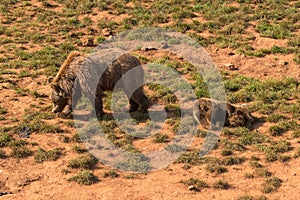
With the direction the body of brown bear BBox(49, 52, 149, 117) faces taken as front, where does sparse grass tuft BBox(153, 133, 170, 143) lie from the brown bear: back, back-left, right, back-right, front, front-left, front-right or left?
back-left

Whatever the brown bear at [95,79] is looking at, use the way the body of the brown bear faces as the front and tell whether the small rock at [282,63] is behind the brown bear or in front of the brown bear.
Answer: behind

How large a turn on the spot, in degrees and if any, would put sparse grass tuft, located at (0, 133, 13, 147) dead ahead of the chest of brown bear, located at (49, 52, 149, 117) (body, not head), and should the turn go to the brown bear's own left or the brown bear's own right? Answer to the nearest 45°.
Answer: approximately 45° to the brown bear's own left

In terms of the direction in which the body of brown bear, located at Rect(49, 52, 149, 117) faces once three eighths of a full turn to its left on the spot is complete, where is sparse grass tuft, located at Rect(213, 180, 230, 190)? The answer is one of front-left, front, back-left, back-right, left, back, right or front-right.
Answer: front

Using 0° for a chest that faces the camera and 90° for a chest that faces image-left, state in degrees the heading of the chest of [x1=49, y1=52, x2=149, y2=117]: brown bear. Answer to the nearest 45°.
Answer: approximately 90°

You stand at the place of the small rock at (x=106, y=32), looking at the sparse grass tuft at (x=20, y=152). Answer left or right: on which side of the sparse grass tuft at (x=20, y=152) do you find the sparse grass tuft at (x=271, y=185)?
left

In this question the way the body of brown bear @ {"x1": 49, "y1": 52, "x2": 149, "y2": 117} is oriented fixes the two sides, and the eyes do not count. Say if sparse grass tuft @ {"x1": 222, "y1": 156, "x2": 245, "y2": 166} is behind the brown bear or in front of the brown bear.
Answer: behind

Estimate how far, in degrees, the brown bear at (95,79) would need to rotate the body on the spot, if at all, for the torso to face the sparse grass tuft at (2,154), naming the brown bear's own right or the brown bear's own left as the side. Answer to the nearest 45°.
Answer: approximately 45° to the brown bear's own left

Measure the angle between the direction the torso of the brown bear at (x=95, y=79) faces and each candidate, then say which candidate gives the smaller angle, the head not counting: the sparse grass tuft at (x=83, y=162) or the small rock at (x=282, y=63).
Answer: the sparse grass tuft

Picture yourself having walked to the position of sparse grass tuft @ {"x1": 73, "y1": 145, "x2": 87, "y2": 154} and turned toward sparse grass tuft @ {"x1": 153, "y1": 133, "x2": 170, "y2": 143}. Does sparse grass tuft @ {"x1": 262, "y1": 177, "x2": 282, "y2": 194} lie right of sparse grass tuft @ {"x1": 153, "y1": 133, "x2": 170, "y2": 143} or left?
right

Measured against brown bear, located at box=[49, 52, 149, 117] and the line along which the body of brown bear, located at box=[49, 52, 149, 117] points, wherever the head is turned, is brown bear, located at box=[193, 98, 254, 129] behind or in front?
behind

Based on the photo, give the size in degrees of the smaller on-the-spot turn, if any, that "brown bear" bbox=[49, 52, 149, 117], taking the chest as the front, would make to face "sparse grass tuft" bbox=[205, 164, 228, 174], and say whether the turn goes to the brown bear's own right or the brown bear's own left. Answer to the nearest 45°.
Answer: approximately 135° to the brown bear's own left

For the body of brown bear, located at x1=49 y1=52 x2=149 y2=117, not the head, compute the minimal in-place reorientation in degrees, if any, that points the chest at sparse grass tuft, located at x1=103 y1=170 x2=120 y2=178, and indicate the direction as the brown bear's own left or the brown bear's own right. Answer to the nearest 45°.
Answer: approximately 90° to the brown bear's own left
